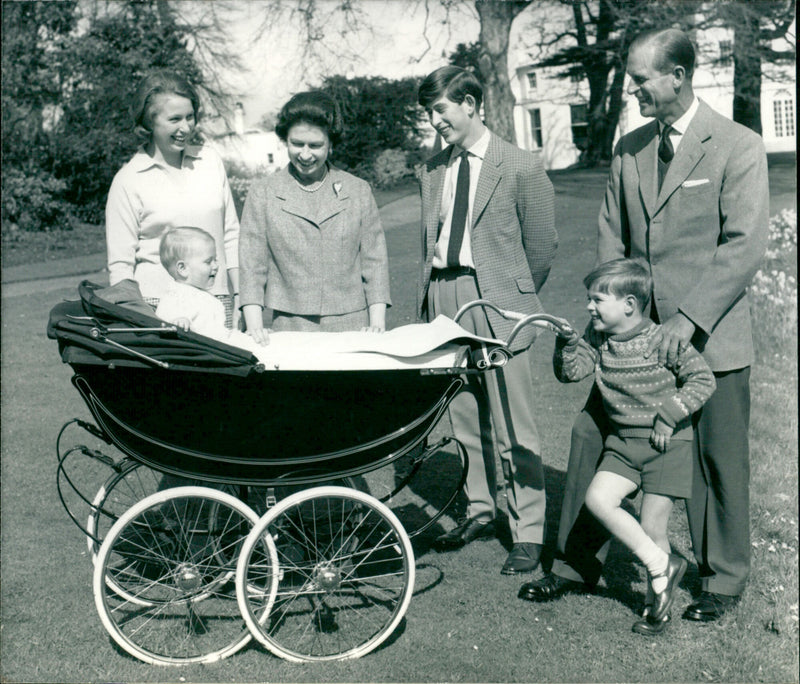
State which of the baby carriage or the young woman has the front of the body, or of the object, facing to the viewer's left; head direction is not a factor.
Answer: the baby carriage

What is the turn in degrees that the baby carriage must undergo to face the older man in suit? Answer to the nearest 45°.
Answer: approximately 180°

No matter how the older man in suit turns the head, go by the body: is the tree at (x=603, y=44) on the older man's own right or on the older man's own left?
on the older man's own right

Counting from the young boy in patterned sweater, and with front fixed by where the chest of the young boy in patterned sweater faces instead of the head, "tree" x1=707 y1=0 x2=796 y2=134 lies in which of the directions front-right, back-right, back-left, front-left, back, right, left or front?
back-right

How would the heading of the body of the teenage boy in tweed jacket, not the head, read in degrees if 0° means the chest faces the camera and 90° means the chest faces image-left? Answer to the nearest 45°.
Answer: approximately 45°

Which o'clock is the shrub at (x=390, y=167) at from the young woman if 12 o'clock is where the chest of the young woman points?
The shrub is roughly at 8 o'clock from the young woman.

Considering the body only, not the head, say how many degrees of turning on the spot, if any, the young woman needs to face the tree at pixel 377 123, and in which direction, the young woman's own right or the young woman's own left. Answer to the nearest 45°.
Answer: approximately 135° to the young woman's own left

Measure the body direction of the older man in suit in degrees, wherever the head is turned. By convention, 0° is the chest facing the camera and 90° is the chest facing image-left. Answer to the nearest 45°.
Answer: approximately 45°

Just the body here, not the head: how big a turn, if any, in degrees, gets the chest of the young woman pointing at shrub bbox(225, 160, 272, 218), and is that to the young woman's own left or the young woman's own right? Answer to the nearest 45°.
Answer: approximately 135° to the young woman's own left

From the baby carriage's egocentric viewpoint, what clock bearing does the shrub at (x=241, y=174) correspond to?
The shrub is roughly at 3 o'clock from the baby carriage.

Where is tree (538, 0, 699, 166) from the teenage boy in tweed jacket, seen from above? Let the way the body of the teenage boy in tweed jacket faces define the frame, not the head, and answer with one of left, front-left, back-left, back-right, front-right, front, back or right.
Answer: back-right

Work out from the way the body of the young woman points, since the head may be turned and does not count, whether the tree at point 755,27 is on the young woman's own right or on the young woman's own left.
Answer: on the young woman's own left

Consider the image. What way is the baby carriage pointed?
to the viewer's left
